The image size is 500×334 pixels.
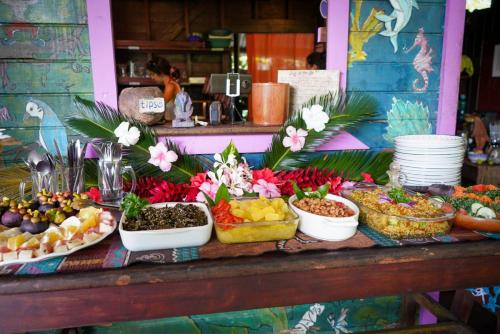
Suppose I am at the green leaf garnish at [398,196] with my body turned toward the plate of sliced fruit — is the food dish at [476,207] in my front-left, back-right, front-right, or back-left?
back-left

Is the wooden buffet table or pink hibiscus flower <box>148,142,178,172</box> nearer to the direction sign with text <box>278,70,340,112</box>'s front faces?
the wooden buffet table

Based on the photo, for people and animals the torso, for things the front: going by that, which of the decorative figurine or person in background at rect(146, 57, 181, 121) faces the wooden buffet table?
the decorative figurine

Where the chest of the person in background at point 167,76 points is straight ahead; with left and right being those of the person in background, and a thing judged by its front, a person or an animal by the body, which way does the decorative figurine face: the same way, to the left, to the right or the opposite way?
to the left

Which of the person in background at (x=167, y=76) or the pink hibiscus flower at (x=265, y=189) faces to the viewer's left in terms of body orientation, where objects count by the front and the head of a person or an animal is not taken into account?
the person in background

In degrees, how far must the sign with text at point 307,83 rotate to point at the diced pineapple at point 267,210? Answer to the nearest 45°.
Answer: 0° — it already faces it

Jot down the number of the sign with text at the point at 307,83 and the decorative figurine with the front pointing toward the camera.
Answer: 2

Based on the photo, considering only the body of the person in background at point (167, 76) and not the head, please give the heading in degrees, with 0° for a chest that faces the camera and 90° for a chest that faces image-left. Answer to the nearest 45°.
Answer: approximately 90°

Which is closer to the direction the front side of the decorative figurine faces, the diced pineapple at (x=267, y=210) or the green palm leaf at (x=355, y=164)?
the diced pineapple
